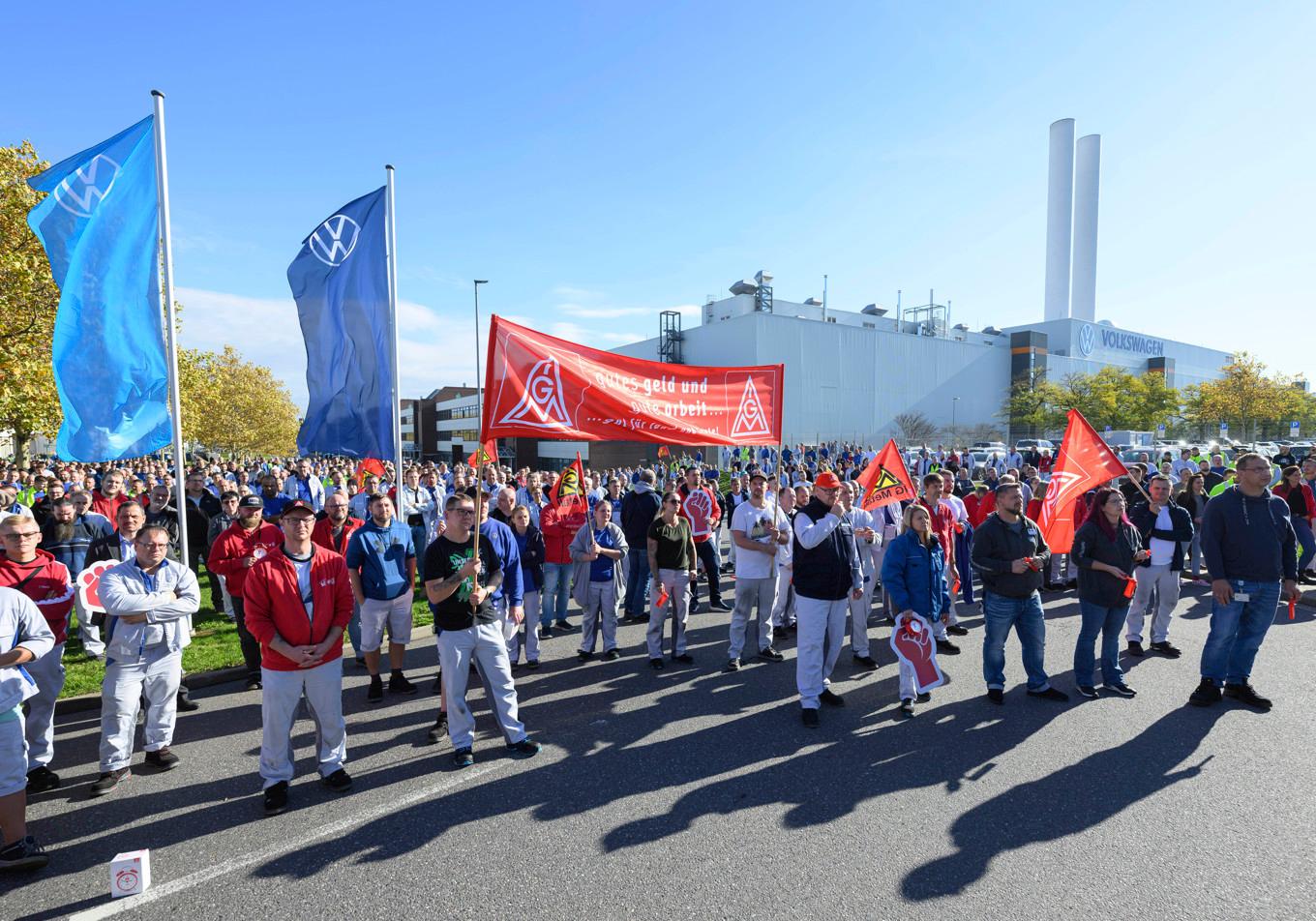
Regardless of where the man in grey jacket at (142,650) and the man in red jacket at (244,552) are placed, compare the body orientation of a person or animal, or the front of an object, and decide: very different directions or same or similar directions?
same or similar directions

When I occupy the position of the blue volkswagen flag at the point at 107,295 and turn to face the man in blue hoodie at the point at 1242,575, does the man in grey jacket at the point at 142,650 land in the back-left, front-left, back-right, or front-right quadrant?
front-right

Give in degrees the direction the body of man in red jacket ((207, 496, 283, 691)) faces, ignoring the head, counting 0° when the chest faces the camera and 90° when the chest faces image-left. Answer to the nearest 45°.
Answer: approximately 0°

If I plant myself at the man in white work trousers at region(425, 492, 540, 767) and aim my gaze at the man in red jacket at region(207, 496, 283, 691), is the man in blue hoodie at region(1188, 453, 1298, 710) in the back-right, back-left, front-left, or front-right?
back-right

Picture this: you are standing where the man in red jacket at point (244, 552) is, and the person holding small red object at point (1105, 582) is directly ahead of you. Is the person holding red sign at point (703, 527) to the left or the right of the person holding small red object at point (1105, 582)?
left

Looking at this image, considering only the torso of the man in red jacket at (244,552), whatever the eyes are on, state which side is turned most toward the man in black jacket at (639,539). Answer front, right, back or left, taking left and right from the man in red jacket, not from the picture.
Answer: left

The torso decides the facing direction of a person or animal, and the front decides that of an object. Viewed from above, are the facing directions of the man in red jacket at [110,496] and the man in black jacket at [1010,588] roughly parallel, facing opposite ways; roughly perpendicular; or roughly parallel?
roughly parallel

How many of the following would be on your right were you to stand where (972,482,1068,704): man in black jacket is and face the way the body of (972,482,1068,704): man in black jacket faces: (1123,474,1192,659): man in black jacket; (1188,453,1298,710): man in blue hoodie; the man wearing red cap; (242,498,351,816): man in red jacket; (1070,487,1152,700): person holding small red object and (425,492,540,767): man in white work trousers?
3

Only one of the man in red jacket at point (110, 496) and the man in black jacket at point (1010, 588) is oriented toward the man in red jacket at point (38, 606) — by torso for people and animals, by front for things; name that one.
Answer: the man in red jacket at point (110, 496)

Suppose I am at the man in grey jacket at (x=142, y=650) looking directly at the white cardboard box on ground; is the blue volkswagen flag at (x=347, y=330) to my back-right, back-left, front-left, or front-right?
back-left

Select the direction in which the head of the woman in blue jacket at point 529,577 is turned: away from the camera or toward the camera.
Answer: toward the camera

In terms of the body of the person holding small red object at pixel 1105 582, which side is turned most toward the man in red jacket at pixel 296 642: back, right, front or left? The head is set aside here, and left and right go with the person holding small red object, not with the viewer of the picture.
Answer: right

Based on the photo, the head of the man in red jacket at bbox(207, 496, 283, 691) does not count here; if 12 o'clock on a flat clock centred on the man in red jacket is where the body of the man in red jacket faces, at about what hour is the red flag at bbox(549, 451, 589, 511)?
The red flag is roughly at 8 o'clock from the man in red jacket.

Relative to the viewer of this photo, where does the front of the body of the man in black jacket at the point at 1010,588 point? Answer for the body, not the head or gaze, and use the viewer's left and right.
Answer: facing the viewer and to the right of the viewer

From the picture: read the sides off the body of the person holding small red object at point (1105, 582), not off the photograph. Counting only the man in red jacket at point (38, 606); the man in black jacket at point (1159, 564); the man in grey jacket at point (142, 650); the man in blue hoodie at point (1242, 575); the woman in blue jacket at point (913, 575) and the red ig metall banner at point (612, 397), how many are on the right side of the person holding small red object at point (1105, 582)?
4

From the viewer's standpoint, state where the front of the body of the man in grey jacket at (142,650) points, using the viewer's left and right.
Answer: facing the viewer
